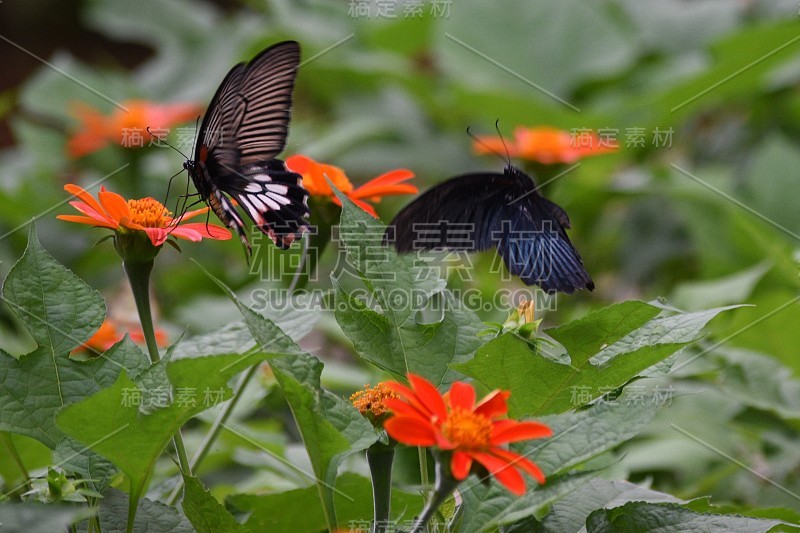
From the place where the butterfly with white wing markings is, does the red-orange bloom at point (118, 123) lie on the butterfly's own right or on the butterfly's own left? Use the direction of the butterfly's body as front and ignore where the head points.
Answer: on the butterfly's own right

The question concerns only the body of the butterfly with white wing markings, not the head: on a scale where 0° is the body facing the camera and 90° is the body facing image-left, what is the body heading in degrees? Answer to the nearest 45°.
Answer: approximately 90°
